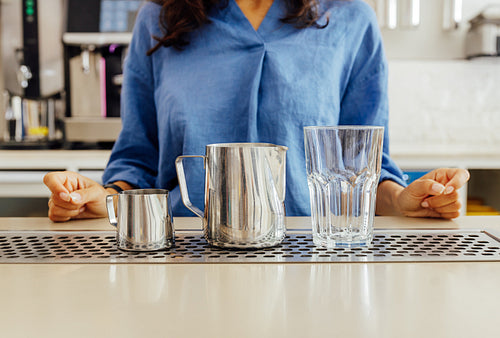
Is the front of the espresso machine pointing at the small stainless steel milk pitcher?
yes

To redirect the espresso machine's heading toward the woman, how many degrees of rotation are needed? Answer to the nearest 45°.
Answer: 0° — it already faces them

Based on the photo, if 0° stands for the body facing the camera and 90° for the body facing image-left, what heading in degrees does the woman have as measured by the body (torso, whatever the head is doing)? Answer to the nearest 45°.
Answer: approximately 0°

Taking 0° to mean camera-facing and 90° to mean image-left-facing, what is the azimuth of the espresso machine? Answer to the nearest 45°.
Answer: approximately 0°

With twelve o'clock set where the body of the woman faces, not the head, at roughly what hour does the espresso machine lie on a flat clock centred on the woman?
The espresso machine is roughly at 5 o'clock from the woman.

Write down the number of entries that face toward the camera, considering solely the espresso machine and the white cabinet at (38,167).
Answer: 2

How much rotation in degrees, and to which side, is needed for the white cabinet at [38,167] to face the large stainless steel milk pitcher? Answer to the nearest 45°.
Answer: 0° — it already faces it
